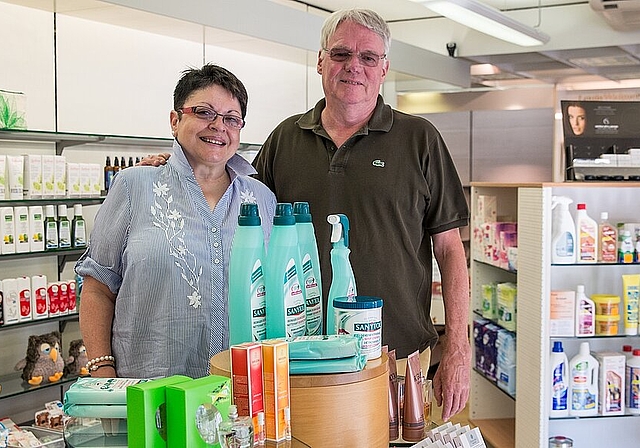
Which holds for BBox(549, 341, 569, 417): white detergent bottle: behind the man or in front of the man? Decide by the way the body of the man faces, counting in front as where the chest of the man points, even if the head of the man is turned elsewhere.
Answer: behind

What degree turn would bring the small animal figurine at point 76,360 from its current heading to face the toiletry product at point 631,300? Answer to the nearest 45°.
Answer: approximately 45° to its left

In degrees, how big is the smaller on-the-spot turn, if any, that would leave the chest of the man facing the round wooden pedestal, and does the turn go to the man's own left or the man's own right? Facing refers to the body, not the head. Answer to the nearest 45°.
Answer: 0° — they already face it

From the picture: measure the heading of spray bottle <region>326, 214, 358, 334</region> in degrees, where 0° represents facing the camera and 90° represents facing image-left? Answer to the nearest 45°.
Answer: approximately 45°
